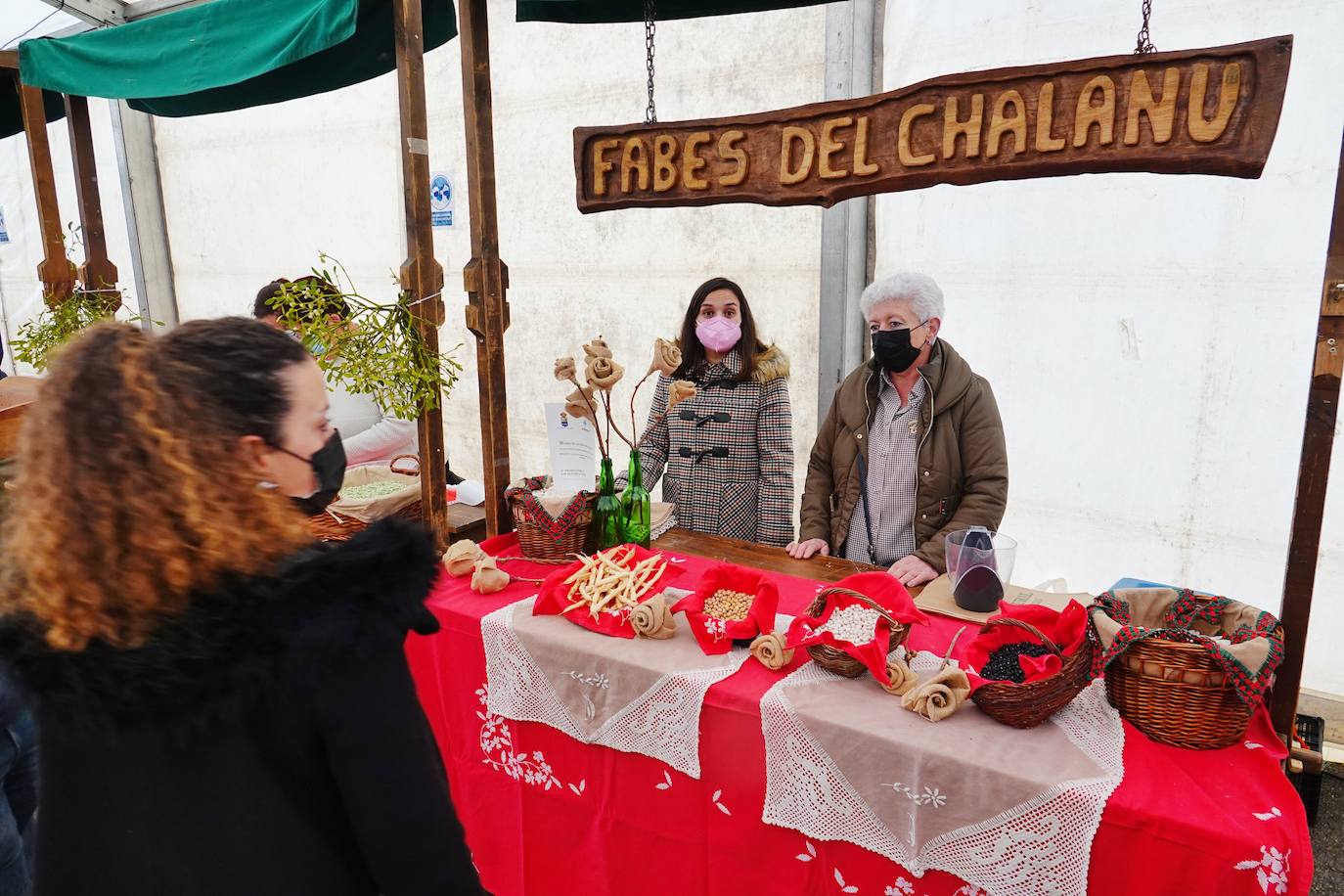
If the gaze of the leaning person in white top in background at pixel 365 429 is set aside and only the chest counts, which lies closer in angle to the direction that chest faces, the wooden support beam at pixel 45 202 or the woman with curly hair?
the woman with curly hair

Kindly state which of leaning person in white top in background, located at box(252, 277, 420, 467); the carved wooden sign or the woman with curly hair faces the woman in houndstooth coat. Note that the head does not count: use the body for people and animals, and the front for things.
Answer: the woman with curly hair

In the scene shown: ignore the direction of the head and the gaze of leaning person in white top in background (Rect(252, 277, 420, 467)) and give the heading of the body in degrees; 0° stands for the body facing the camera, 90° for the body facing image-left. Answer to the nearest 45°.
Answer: approximately 45°

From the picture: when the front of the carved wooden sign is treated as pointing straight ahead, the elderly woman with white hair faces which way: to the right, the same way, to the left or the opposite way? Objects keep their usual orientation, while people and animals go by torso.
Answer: the same way

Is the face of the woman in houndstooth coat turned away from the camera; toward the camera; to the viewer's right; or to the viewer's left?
toward the camera

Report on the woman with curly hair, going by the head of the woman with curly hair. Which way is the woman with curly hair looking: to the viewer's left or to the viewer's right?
to the viewer's right

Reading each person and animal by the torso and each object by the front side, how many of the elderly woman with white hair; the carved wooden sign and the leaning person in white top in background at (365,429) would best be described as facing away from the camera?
0

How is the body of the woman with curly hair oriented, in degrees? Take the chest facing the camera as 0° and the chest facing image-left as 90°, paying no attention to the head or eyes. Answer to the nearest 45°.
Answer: approximately 225°

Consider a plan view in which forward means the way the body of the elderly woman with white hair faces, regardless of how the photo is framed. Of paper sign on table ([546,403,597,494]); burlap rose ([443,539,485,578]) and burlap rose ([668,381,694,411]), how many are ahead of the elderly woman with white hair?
3

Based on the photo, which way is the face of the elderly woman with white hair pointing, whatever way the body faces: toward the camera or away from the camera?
toward the camera

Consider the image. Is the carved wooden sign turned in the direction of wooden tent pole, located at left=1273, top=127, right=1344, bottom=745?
no

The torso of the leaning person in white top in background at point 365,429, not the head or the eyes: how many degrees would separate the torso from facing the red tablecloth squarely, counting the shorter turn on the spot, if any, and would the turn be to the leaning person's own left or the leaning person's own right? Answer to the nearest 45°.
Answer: approximately 45° to the leaning person's own left

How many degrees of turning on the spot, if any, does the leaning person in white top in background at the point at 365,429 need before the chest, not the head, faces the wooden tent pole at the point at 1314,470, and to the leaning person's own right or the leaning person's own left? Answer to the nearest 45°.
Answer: approximately 90° to the leaning person's own left

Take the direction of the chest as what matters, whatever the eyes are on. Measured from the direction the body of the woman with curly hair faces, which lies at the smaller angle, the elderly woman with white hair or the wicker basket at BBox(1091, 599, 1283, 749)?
the elderly woman with white hair

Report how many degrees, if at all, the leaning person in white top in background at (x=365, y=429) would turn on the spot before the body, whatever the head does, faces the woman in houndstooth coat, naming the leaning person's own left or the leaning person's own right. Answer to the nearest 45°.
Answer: approximately 90° to the leaning person's own left

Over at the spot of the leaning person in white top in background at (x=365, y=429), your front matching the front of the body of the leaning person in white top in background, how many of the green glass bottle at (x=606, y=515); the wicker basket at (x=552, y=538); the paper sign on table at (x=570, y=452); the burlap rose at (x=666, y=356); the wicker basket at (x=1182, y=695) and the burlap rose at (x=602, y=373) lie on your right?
0

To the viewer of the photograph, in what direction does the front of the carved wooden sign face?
facing the viewer and to the left of the viewer
